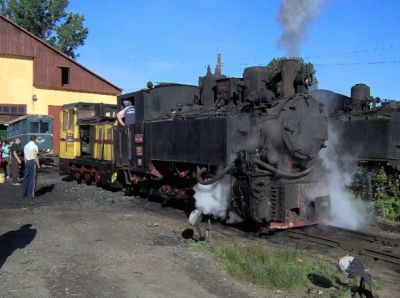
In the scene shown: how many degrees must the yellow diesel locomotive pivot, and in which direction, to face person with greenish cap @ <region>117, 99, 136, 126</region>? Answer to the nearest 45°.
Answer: approximately 45° to its right

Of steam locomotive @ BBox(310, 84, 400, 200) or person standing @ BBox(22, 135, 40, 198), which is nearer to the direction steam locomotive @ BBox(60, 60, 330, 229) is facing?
the steam locomotive

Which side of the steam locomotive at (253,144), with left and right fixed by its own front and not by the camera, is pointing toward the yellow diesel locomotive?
back

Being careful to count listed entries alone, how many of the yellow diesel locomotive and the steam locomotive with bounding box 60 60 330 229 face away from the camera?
0

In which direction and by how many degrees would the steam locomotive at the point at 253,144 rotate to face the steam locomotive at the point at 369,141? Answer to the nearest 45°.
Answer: approximately 90° to its left

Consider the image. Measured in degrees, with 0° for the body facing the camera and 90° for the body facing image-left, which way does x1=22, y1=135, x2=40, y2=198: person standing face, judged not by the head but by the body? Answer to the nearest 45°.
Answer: approximately 225°

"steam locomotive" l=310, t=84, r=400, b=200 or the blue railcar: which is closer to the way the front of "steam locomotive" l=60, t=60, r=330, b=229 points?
the steam locomotive

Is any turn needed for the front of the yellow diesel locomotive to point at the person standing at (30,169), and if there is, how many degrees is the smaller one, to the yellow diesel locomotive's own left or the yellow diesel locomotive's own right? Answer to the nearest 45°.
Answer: approximately 90° to the yellow diesel locomotive's own right

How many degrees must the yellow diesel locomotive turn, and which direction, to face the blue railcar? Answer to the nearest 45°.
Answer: approximately 135° to its left

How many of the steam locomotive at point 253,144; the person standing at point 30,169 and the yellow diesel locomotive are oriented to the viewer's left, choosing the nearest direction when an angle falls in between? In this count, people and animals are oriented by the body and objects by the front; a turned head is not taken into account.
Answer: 0
